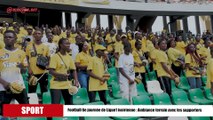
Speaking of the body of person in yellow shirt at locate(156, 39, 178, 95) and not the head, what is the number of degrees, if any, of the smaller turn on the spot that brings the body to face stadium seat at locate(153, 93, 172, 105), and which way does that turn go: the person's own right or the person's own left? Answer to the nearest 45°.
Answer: approximately 45° to the person's own right

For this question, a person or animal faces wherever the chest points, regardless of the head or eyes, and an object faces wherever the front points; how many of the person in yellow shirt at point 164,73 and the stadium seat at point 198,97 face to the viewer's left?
0

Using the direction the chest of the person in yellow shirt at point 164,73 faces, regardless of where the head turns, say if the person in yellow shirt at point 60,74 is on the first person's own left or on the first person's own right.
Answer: on the first person's own right

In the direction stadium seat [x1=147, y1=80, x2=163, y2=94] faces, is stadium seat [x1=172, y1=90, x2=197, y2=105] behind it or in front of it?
in front

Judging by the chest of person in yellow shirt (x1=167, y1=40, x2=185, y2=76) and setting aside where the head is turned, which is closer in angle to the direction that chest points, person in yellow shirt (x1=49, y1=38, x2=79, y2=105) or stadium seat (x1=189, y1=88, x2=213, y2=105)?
the stadium seat

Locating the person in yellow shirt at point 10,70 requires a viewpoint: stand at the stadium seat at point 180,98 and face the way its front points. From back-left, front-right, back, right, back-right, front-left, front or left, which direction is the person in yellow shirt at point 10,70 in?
right

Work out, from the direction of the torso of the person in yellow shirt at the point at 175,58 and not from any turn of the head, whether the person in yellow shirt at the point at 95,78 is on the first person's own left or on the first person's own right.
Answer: on the first person's own right

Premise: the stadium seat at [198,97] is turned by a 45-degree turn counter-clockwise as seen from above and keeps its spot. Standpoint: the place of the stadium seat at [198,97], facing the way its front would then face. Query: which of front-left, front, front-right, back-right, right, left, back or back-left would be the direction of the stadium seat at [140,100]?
back-right

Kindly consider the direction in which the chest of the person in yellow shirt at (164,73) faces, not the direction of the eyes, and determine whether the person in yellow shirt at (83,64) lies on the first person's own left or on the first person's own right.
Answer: on the first person's own right

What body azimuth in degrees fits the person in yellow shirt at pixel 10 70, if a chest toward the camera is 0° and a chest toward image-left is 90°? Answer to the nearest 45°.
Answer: approximately 0°

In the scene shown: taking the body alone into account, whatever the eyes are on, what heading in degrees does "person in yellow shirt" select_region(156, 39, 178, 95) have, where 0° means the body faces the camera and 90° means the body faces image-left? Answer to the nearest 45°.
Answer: approximately 315°

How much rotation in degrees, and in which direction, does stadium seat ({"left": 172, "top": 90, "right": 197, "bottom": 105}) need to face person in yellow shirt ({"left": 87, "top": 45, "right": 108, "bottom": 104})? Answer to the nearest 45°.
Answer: approximately 135° to its right

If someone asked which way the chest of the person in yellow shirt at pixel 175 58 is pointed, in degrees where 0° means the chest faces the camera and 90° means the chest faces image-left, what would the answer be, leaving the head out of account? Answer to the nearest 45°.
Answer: approximately 315°
